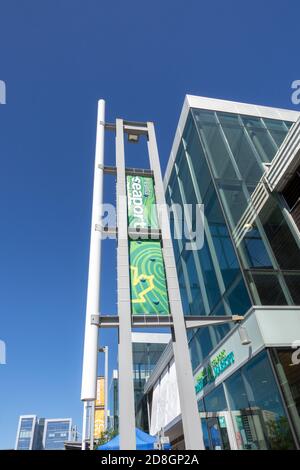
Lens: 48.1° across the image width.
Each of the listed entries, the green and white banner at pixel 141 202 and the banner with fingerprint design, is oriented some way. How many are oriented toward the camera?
2

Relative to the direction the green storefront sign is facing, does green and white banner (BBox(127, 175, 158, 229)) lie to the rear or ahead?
ahead

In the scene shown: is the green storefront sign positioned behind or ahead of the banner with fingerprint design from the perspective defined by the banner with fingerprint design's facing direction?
behind

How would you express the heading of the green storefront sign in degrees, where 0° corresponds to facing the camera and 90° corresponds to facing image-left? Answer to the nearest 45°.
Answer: approximately 45°

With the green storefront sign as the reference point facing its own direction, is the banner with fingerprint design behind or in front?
in front
